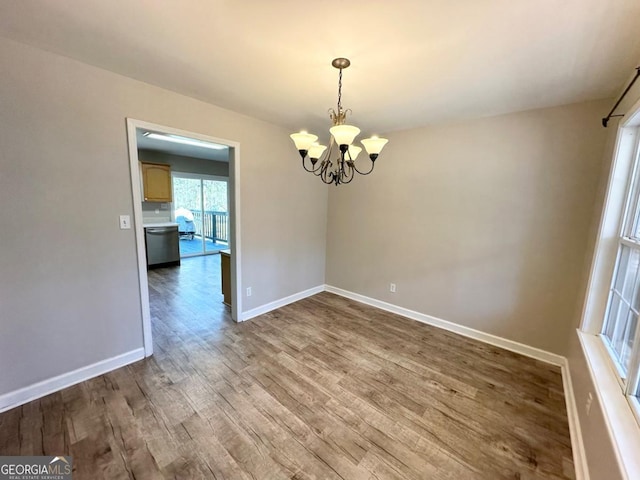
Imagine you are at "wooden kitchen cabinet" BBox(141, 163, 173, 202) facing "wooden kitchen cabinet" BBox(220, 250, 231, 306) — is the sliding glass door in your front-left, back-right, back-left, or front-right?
back-left

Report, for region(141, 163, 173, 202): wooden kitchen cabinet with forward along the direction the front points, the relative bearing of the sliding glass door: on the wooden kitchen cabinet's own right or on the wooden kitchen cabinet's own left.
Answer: on the wooden kitchen cabinet's own left

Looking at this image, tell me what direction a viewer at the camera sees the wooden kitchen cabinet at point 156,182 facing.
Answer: facing the viewer

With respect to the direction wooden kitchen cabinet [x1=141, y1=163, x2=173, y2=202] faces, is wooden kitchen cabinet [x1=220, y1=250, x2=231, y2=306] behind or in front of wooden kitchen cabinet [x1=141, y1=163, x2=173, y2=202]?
in front

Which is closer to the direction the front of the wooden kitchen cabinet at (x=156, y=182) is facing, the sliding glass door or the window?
the window

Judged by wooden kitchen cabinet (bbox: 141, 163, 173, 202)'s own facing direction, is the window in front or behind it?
in front
